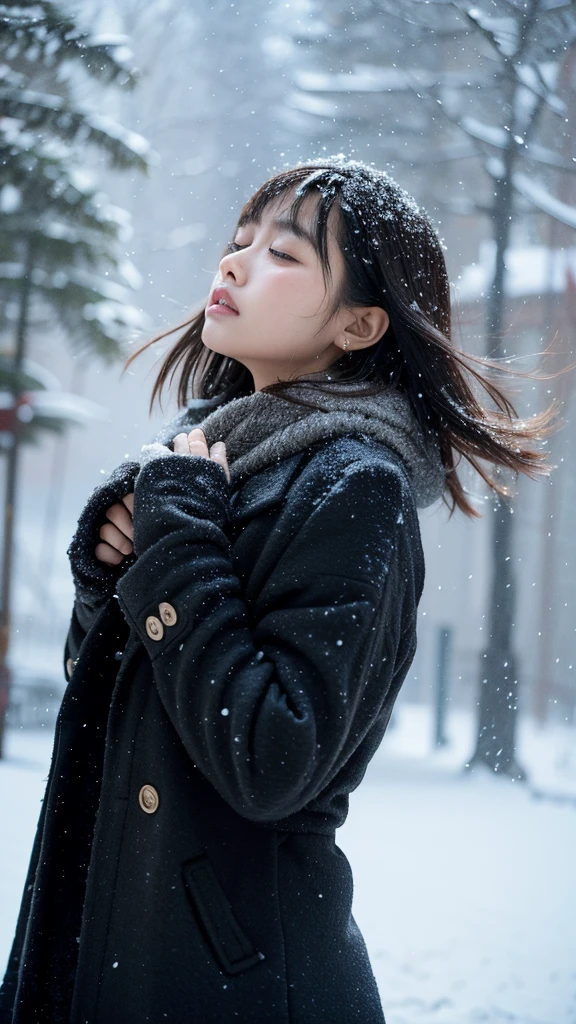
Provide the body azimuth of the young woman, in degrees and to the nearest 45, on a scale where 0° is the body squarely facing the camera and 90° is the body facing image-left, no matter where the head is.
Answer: approximately 45°

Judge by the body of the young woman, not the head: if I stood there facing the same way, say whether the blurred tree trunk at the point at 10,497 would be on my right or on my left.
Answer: on my right

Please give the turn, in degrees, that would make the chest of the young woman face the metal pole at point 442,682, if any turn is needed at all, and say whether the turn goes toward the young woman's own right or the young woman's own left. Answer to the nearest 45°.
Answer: approximately 135° to the young woman's own right
